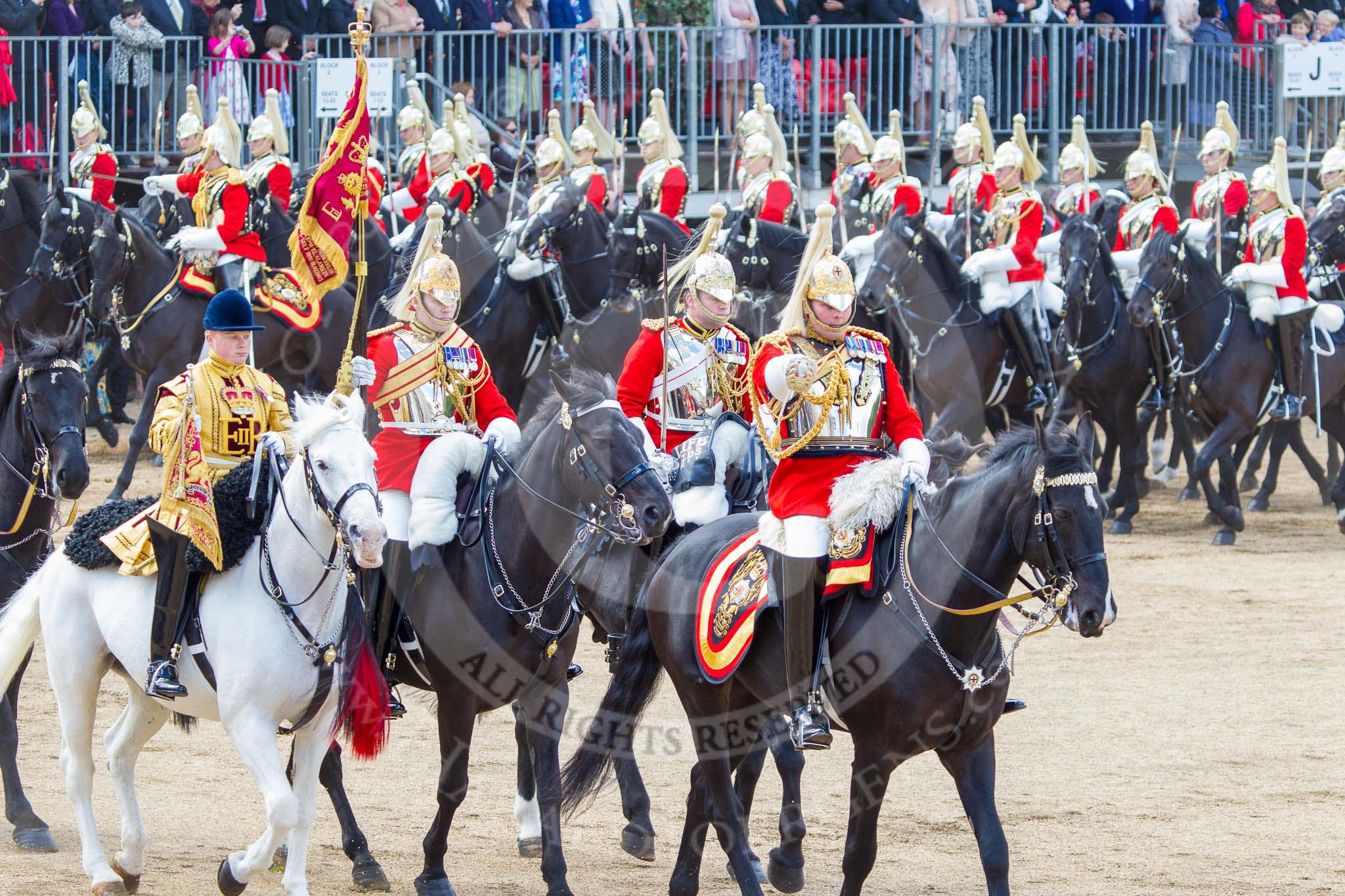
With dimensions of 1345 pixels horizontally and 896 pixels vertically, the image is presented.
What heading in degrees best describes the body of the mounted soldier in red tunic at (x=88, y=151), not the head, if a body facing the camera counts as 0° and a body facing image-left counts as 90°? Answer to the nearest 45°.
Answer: approximately 45°

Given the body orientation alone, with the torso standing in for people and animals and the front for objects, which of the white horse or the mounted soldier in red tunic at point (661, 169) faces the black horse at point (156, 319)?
the mounted soldier in red tunic

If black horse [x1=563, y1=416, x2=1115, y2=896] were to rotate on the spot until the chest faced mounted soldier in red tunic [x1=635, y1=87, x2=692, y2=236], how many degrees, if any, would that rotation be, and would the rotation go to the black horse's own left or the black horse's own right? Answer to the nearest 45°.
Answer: approximately 135° to the black horse's own left

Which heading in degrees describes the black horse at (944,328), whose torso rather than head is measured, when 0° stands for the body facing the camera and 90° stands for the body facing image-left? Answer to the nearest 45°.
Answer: approximately 45°

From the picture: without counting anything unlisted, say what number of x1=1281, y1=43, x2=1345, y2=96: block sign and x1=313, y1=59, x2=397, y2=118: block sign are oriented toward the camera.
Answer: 2

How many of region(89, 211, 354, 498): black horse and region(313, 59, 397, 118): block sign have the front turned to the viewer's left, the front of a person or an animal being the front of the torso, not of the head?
1

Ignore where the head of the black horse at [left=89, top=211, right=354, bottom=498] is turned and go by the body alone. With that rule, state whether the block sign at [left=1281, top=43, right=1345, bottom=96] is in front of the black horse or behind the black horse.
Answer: behind

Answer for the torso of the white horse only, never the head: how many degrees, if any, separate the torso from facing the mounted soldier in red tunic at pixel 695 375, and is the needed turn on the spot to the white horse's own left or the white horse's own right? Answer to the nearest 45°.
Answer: approximately 90° to the white horse's own left

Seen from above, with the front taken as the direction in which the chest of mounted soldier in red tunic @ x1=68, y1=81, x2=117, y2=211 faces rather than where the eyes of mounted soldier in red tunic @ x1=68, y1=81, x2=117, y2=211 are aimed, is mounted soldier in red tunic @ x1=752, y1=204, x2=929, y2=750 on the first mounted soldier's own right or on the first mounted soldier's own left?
on the first mounted soldier's own left

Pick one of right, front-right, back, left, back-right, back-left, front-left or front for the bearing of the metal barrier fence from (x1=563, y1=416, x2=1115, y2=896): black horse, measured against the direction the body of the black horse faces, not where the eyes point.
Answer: back-left

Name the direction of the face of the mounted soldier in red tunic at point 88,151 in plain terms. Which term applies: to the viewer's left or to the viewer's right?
to the viewer's left

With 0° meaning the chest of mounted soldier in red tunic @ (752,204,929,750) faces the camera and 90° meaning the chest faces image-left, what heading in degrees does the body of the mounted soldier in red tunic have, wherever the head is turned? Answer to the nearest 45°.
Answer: approximately 315°

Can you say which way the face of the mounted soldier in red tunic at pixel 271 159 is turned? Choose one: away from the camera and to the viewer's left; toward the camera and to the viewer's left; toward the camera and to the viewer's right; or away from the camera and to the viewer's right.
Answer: toward the camera and to the viewer's left

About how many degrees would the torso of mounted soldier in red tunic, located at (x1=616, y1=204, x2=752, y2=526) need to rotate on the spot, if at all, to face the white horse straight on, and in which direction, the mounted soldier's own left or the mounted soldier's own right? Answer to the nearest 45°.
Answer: approximately 90° to the mounted soldier's own right
